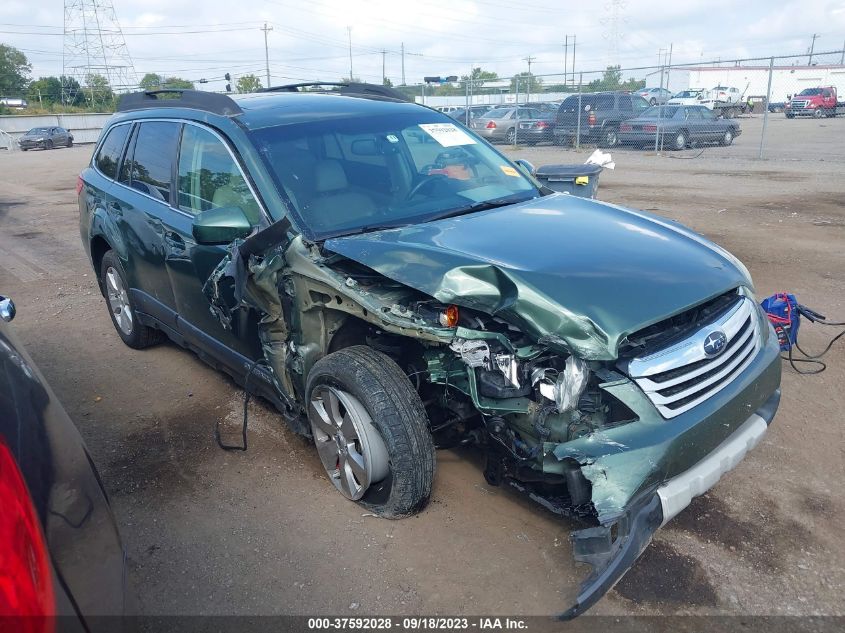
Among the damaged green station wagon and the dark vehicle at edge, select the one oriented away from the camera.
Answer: the dark vehicle at edge

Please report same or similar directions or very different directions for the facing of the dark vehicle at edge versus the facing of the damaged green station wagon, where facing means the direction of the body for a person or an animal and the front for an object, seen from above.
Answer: very different directions

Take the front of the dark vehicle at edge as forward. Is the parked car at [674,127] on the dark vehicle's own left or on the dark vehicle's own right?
on the dark vehicle's own right

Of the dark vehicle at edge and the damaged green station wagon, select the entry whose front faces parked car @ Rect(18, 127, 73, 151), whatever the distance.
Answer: the dark vehicle at edge

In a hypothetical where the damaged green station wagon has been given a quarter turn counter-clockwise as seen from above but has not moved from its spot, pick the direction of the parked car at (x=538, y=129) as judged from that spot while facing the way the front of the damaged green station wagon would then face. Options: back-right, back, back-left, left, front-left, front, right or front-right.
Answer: front-left

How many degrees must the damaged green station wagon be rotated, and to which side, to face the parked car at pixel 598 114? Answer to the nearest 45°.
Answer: approximately 135° to its left

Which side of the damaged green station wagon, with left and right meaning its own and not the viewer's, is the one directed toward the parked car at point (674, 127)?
left

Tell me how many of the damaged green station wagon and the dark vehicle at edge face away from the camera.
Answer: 1

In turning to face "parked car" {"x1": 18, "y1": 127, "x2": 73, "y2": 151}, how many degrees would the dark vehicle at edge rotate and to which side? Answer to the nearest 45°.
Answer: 0° — it already faces it

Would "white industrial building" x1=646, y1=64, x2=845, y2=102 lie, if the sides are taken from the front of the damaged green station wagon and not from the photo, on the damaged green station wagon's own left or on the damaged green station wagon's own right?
on the damaged green station wagon's own left

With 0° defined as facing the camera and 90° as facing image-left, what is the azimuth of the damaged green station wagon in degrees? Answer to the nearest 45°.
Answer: approximately 315°

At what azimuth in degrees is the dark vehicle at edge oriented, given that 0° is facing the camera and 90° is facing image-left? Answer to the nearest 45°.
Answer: approximately 180°
